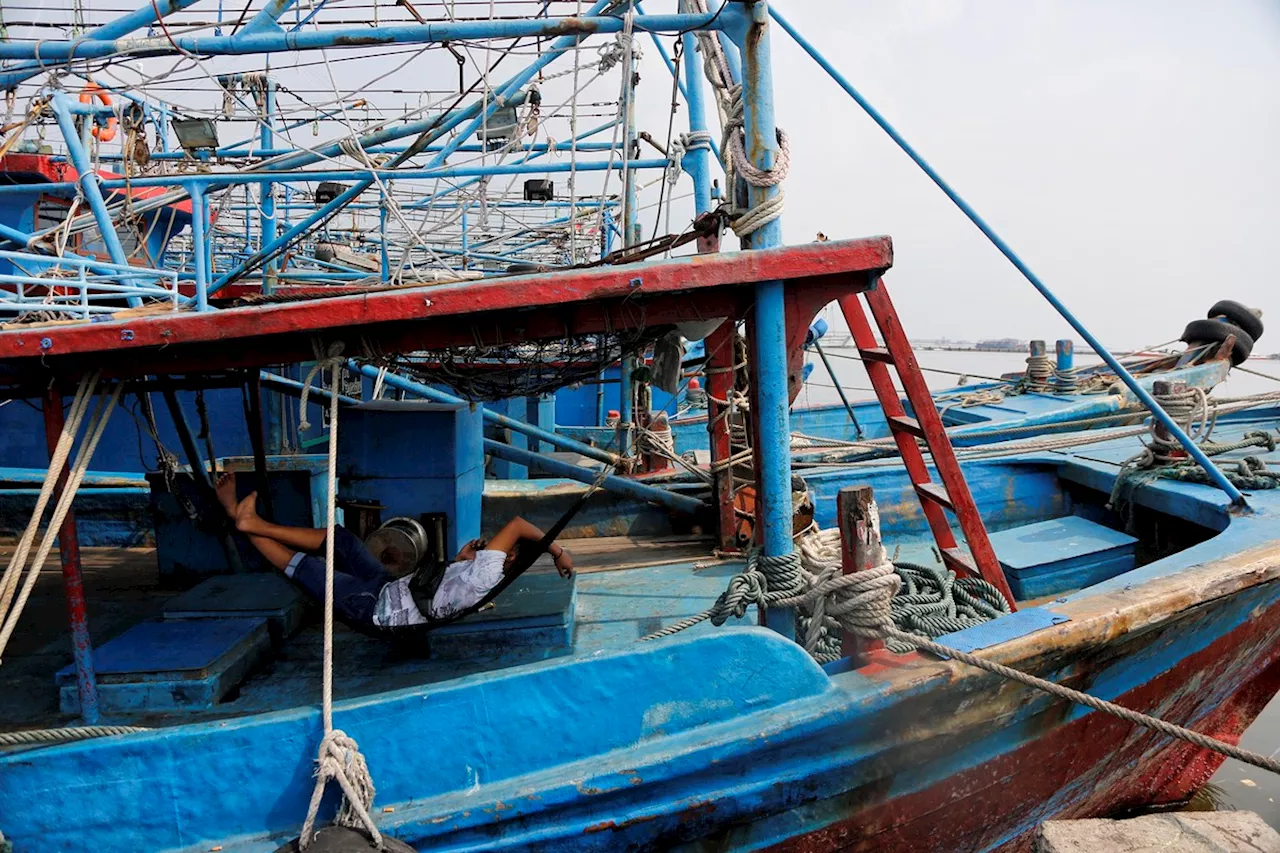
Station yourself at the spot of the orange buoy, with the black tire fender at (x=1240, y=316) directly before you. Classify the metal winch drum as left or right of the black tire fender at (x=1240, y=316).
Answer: right

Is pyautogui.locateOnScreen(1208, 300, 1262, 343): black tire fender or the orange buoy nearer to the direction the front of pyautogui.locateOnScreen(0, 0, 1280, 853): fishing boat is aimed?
the black tire fender

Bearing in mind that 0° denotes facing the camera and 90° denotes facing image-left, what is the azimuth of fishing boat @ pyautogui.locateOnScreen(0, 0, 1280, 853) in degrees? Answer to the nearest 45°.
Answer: approximately 270°

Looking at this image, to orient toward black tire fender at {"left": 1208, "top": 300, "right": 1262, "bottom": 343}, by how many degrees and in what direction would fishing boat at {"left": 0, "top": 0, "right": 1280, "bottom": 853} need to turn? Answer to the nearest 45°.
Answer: approximately 45° to its left
